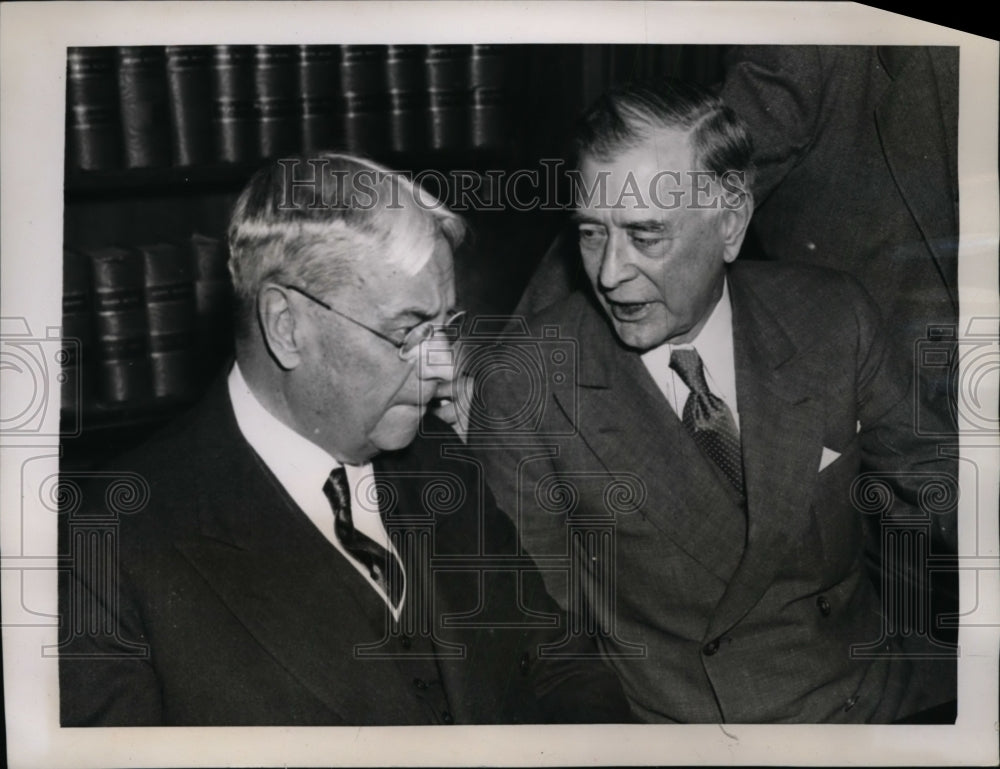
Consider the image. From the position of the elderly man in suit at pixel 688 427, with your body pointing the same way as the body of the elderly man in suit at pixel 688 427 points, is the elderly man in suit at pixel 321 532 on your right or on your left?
on your right

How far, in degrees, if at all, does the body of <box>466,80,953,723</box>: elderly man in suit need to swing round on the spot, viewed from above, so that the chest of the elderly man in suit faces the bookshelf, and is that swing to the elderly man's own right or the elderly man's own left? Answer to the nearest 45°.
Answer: approximately 90° to the elderly man's own right

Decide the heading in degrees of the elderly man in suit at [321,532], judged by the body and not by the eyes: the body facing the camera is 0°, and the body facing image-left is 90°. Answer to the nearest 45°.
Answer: approximately 315°

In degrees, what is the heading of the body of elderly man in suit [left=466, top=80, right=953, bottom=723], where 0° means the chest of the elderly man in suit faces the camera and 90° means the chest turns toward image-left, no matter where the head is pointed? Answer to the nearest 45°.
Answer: approximately 0°
